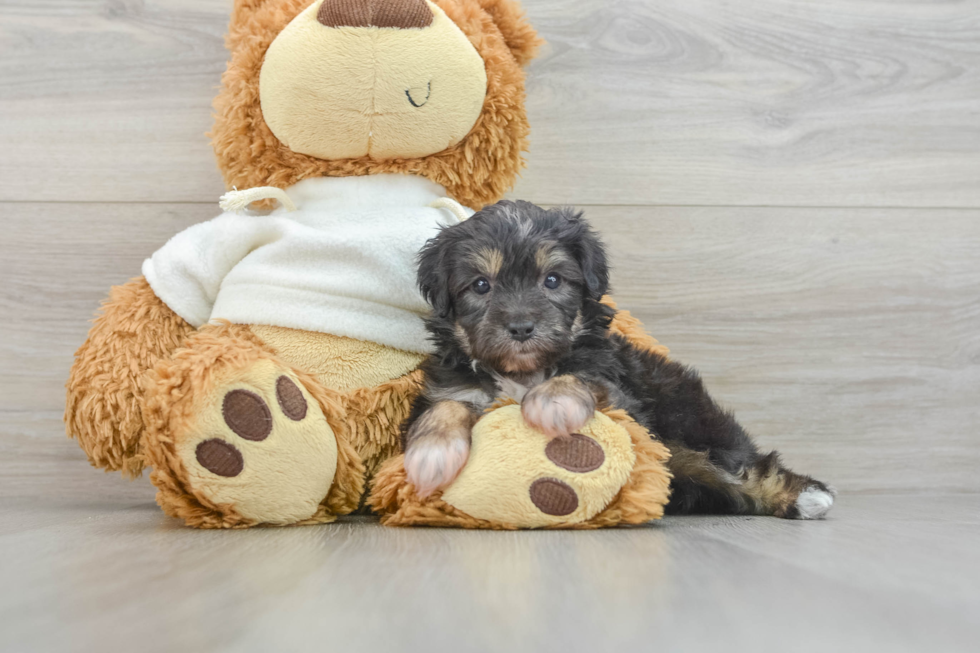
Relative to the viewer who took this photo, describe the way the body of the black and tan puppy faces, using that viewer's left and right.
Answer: facing the viewer and to the left of the viewer

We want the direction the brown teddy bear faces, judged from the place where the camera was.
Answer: facing the viewer
